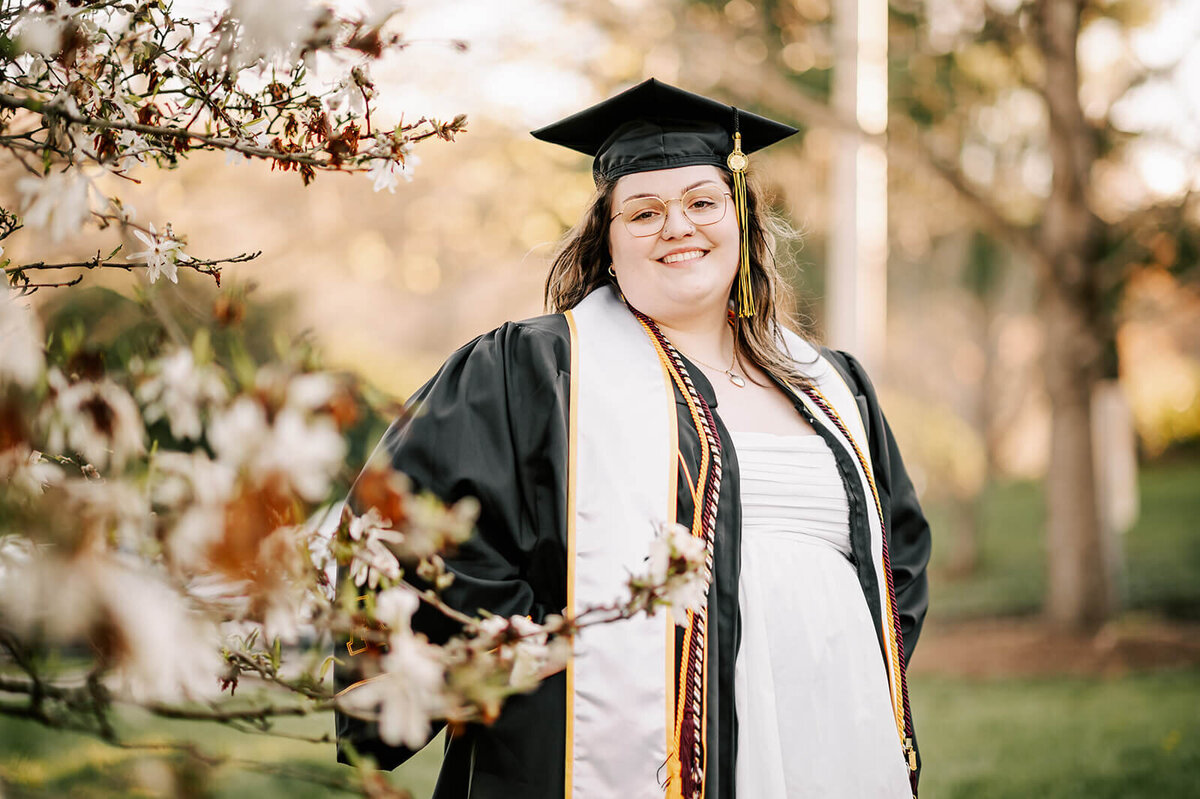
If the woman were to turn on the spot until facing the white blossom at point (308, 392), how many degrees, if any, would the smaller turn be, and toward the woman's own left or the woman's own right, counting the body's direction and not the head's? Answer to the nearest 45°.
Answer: approximately 45° to the woman's own right

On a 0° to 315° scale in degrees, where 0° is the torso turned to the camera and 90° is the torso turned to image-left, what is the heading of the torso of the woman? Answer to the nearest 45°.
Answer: approximately 315°

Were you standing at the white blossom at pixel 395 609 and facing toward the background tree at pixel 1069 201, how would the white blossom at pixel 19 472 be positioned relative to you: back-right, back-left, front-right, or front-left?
back-left

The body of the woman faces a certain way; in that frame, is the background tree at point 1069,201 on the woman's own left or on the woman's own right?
on the woman's own left

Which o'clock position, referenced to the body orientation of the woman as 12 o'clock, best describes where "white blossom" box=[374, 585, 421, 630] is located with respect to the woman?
The white blossom is roughly at 2 o'clock from the woman.

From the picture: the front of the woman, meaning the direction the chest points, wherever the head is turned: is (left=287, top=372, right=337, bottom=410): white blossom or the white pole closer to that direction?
the white blossom

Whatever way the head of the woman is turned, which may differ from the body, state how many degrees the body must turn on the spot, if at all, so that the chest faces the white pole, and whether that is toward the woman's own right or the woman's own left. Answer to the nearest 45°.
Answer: approximately 135° to the woman's own left
